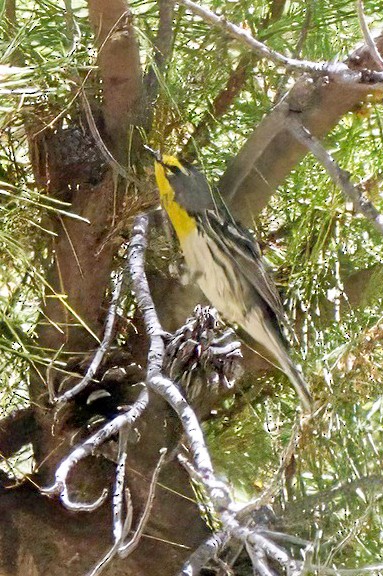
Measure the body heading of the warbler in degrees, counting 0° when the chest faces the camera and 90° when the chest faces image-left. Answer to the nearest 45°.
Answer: approximately 90°
